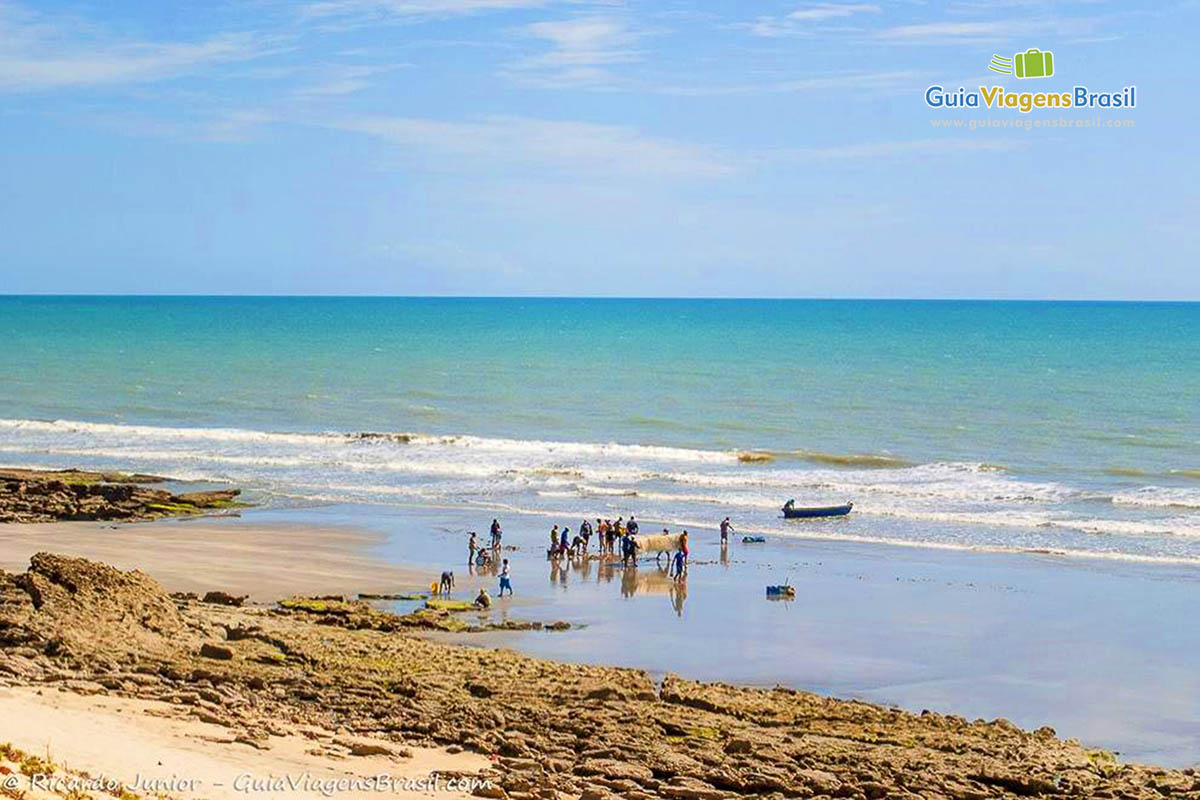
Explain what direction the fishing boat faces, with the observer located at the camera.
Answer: facing to the right of the viewer
